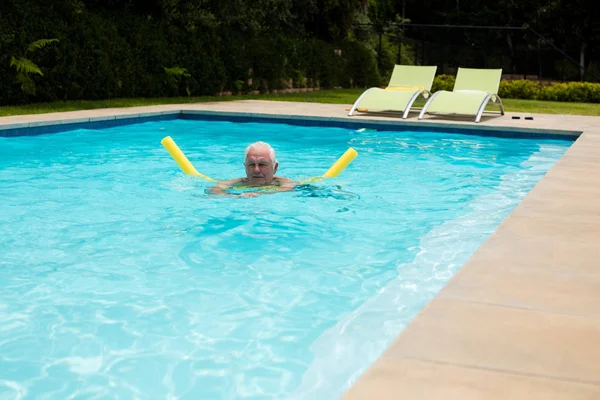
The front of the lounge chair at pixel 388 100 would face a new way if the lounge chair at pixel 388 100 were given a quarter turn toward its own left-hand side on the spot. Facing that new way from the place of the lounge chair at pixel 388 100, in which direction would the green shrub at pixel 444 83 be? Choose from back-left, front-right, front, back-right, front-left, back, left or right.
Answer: back-left

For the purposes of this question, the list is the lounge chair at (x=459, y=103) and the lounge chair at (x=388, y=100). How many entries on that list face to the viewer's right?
0

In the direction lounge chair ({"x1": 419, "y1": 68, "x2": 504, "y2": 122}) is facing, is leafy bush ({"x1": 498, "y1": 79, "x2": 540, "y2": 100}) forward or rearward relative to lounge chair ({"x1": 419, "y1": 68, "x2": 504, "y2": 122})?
rearward

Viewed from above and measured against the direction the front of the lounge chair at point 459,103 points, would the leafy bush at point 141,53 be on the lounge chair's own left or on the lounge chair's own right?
on the lounge chair's own right

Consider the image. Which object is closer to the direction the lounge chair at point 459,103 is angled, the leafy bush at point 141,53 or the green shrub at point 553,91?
the leafy bush

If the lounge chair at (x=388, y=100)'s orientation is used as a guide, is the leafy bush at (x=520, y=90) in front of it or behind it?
behind

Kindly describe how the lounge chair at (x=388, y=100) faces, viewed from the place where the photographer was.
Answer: facing the viewer and to the left of the viewer

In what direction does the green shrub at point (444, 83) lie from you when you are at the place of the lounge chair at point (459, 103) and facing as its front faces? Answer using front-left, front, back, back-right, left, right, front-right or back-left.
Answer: back-right

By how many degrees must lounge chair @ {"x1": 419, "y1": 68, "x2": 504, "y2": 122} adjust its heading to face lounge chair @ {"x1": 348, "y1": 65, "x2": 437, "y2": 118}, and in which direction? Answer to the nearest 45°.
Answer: approximately 45° to its right

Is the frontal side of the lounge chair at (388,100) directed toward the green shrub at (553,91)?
no

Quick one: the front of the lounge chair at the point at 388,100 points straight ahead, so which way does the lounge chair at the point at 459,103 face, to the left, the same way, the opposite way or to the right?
the same way
